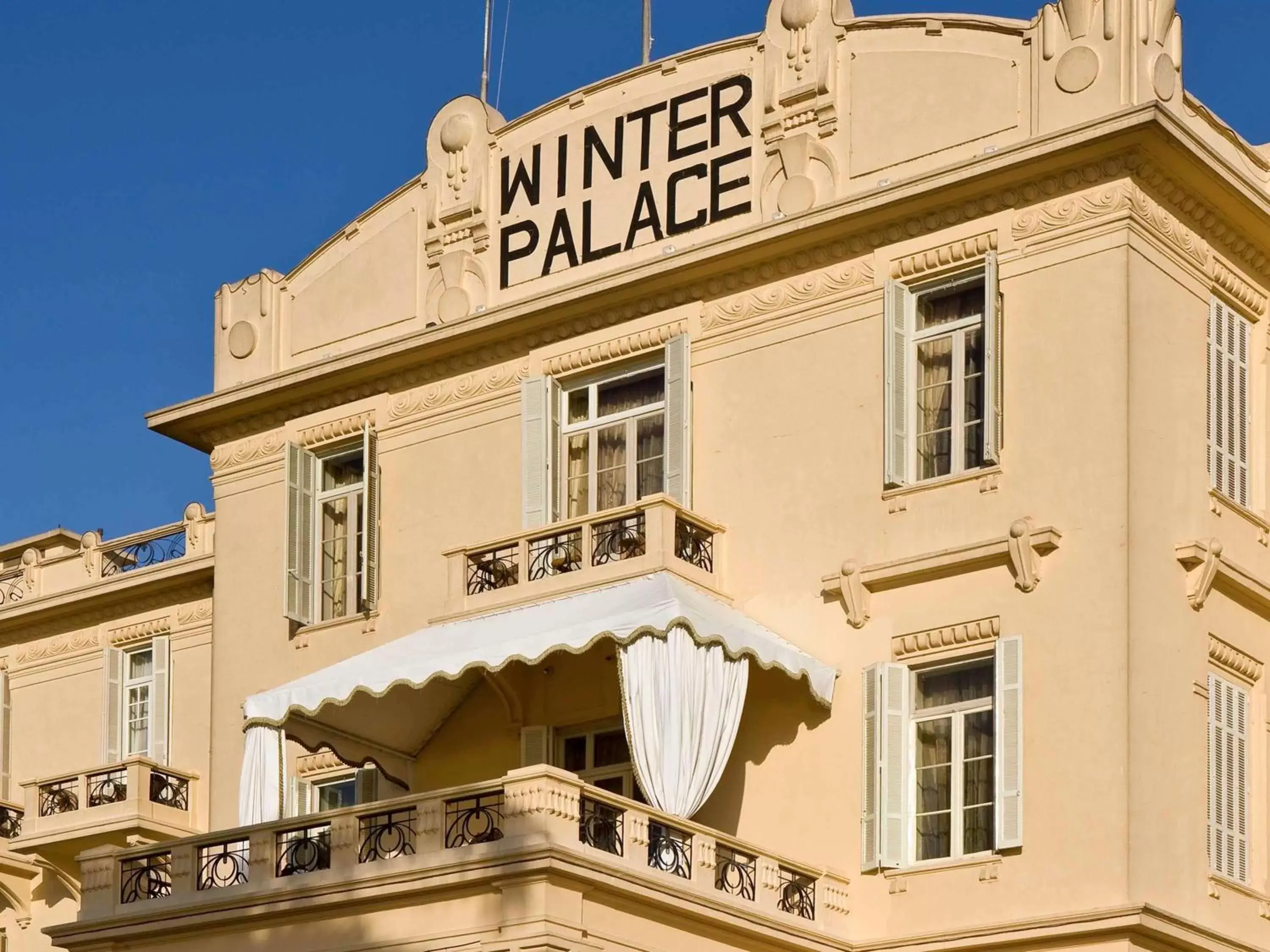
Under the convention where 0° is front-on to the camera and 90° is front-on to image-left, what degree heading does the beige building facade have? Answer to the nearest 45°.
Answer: approximately 45°
